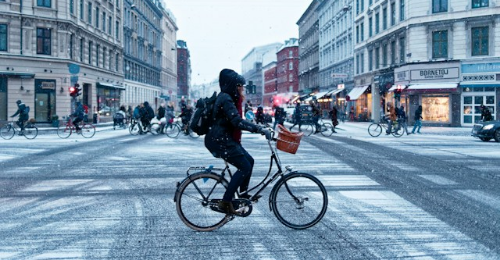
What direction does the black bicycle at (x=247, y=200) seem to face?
to the viewer's right

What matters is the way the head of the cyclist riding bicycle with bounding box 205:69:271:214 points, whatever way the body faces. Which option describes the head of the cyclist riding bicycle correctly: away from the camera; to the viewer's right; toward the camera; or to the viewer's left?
to the viewer's right

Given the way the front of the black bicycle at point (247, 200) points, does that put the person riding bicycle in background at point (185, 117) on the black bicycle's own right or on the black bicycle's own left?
on the black bicycle's own left

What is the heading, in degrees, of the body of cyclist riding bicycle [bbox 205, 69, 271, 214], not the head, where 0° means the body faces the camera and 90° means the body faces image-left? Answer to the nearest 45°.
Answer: approximately 270°
